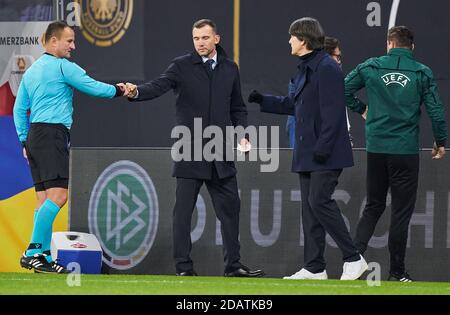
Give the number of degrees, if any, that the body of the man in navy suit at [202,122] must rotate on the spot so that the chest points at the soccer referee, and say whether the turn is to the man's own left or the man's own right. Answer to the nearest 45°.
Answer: approximately 90° to the man's own right

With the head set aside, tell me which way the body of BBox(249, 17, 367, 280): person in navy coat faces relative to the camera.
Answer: to the viewer's left

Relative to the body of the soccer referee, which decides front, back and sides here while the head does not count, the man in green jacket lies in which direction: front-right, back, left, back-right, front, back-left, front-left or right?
front-right

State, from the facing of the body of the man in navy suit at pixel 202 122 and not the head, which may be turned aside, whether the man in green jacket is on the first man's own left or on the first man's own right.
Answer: on the first man's own left

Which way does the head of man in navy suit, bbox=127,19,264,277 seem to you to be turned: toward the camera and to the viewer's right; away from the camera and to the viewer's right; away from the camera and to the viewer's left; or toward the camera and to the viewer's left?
toward the camera and to the viewer's left

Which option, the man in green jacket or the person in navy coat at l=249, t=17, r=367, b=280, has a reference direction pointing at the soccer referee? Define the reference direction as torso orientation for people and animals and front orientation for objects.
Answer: the person in navy coat
